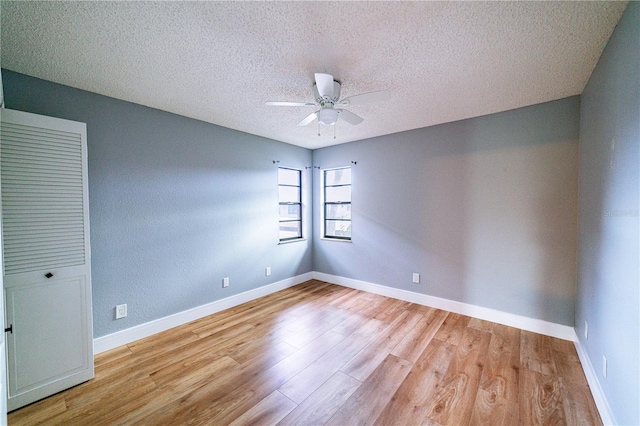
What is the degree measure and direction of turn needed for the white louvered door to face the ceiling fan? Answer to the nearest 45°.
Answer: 0° — it already faces it

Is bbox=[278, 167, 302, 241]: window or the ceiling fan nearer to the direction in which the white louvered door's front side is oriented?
the ceiling fan

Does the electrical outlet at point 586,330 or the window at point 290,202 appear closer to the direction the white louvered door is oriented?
the electrical outlet

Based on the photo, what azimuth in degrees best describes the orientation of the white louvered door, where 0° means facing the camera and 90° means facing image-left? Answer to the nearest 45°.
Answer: approximately 315°

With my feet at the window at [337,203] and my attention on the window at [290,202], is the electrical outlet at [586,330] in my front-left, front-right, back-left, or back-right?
back-left

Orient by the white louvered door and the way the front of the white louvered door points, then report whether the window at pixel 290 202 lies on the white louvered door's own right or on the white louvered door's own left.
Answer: on the white louvered door's own left
